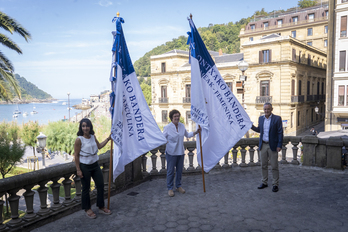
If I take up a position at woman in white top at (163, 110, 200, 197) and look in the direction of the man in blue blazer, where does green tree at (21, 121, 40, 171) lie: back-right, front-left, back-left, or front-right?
back-left

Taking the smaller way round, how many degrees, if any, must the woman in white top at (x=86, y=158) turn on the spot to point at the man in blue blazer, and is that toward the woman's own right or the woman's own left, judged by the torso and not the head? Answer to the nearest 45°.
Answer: approximately 45° to the woman's own left

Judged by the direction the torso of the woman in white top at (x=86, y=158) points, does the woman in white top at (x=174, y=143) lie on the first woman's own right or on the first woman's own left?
on the first woman's own left

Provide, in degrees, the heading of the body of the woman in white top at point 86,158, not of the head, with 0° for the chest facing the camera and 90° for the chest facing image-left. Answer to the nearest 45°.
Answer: approximately 315°

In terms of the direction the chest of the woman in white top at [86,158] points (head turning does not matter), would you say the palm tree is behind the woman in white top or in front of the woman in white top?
behind

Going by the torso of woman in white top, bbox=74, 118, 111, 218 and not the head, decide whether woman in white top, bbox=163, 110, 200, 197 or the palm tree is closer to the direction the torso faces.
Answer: the woman in white top
